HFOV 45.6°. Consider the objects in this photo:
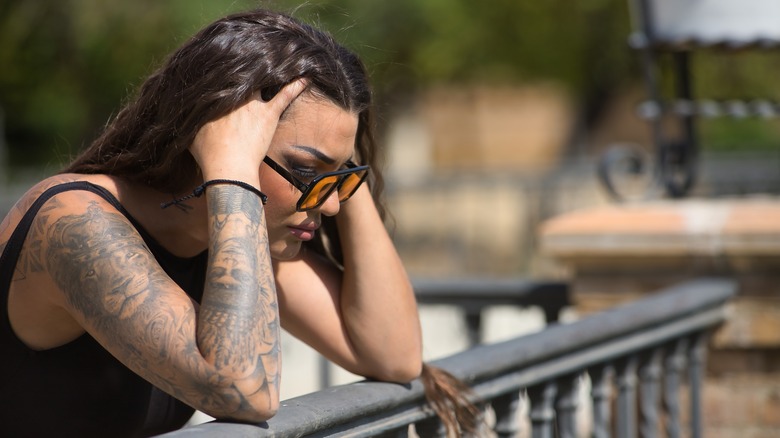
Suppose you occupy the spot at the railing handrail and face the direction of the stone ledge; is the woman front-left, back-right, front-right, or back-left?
back-left

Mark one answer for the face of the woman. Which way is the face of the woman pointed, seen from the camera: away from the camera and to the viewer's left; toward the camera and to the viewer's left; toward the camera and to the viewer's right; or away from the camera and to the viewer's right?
toward the camera and to the viewer's right

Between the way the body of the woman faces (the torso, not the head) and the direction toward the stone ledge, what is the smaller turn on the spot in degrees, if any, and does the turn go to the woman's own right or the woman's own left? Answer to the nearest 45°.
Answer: approximately 90° to the woman's own left

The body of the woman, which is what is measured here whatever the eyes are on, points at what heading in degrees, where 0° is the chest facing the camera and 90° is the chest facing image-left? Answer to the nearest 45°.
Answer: approximately 315°
